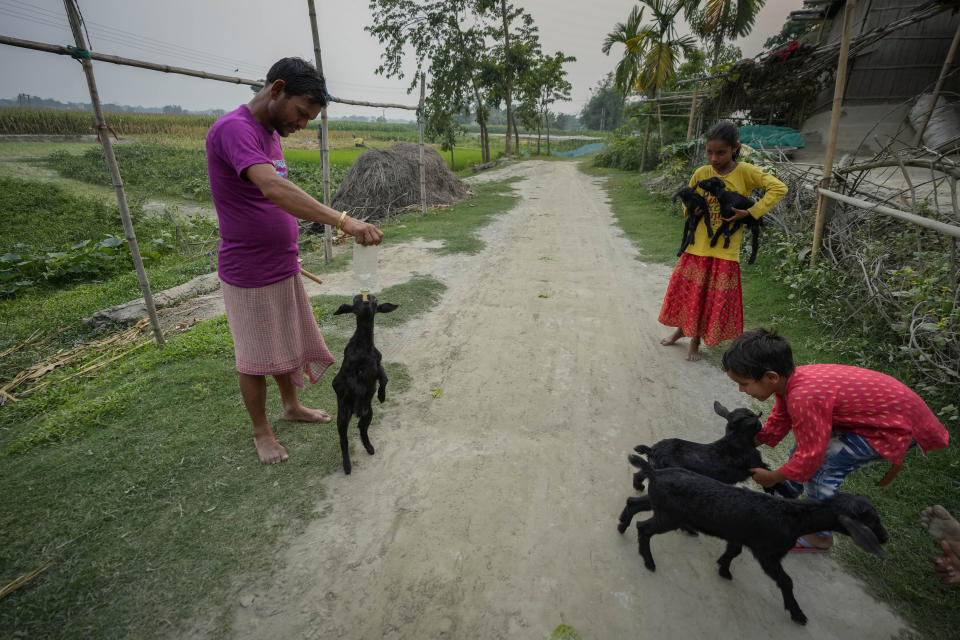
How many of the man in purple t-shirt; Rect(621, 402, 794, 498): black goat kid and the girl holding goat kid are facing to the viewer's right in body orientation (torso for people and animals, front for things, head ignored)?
2

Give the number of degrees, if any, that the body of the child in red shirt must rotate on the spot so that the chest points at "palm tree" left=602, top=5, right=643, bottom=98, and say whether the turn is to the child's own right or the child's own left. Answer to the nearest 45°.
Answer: approximately 45° to the child's own right

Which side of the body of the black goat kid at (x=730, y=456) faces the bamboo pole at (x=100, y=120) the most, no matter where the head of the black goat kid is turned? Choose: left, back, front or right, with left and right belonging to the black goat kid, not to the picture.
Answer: back

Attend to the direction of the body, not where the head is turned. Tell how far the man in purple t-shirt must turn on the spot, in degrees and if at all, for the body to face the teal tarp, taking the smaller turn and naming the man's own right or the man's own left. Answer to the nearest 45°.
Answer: approximately 45° to the man's own left

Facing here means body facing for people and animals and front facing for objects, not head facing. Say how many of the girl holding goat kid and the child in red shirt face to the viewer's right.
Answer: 0

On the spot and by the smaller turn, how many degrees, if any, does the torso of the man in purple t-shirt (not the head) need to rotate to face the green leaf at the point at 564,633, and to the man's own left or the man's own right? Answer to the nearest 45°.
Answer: approximately 45° to the man's own right

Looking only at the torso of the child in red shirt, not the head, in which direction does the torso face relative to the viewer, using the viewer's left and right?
facing to the left of the viewer

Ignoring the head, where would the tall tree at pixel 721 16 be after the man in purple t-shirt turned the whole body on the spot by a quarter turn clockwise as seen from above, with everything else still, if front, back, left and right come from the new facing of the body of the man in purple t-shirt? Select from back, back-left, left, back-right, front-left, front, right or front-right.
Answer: back-left

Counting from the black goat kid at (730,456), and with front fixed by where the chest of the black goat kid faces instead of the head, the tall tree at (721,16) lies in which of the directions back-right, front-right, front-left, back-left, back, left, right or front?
left

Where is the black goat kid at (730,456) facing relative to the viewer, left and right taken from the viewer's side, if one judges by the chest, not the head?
facing to the right of the viewer

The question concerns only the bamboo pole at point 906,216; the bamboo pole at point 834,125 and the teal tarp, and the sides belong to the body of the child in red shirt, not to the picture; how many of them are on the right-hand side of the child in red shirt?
3

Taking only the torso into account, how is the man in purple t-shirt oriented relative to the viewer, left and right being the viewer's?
facing to the right of the viewer

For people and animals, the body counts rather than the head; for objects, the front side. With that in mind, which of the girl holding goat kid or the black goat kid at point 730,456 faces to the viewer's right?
the black goat kid

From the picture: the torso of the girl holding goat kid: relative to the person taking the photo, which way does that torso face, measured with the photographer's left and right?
facing the viewer and to the left of the viewer
